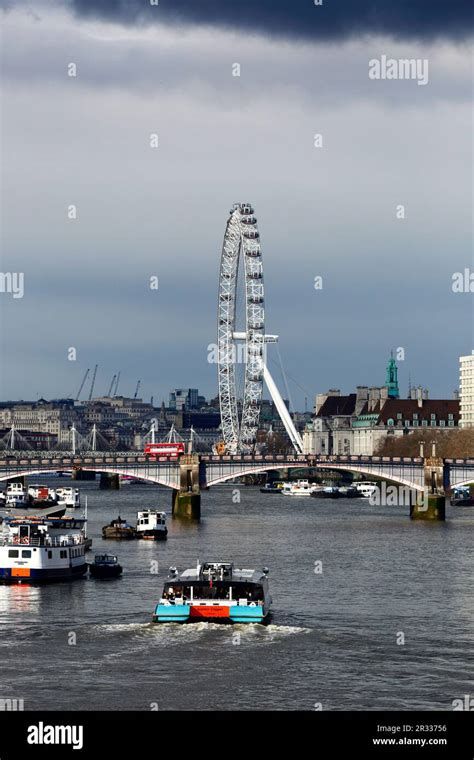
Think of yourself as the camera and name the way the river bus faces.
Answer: facing away from the viewer
